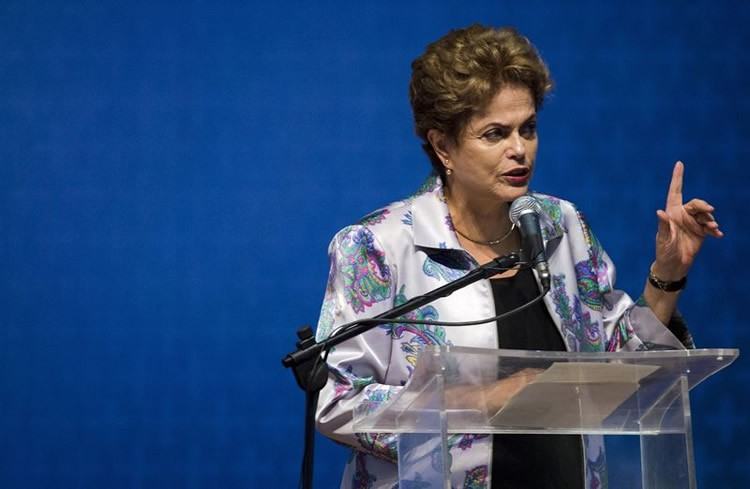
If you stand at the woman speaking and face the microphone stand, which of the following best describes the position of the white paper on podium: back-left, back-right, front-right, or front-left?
front-left

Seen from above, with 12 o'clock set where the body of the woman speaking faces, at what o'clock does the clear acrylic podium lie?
The clear acrylic podium is roughly at 1 o'clock from the woman speaking.

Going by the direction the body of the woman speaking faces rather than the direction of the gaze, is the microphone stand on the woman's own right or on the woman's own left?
on the woman's own right

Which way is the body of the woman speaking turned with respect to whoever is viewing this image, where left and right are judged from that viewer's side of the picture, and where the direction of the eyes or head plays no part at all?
facing the viewer and to the right of the viewer

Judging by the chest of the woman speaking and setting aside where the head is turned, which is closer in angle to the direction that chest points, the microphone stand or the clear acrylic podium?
the clear acrylic podium

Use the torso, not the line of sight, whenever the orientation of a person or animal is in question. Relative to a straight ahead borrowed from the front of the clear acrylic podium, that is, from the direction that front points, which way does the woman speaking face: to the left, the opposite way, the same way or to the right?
the same way

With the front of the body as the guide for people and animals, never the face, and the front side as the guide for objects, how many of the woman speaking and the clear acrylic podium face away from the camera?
0

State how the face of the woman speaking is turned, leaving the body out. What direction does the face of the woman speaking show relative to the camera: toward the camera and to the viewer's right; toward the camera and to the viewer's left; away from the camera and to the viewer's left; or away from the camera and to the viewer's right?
toward the camera and to the viewer's right
